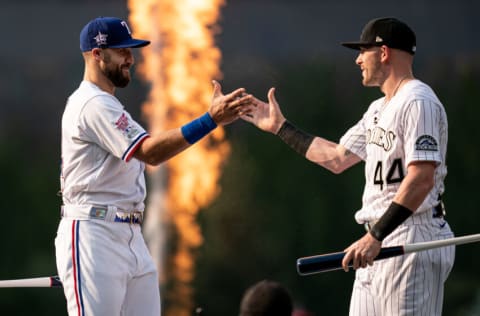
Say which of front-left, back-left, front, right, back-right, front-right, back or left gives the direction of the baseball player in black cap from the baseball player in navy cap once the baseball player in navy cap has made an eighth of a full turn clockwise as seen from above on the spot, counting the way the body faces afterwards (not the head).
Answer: front-left

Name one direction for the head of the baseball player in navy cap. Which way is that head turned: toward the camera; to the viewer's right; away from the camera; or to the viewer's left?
to the viewer's right

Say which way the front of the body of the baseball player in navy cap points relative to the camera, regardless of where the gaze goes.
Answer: to the viewer's right

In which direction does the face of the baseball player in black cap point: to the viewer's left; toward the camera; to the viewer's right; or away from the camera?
to the viewer's left
